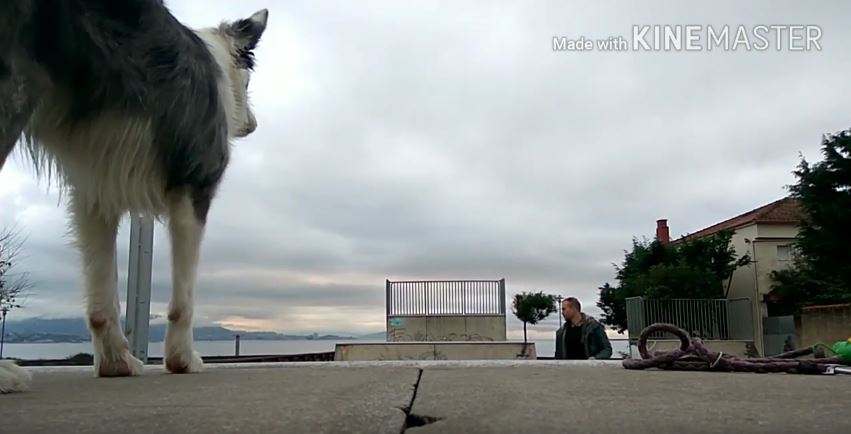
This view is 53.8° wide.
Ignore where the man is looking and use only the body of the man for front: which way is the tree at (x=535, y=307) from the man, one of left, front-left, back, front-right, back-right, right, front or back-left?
back-right

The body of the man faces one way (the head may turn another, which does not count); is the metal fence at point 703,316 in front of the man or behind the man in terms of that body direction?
behind

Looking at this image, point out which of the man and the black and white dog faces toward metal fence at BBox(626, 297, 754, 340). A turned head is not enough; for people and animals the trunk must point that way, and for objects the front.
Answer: the black and white dog

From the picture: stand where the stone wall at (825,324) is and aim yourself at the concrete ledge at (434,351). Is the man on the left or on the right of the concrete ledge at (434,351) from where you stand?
left

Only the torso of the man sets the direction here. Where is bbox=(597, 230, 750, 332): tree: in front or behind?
behind

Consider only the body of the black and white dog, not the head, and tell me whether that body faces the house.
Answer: yes

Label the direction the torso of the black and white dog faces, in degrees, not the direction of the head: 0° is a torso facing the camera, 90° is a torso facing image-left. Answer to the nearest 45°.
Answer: approximately 225°

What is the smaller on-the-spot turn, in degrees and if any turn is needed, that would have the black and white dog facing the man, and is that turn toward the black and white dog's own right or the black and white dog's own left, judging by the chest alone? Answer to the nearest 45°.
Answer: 0° — it already faces them

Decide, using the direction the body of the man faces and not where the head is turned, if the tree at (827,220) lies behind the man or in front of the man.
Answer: behind

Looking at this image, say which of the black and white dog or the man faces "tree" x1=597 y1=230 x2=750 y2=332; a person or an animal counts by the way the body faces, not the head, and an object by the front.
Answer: the black and white dog

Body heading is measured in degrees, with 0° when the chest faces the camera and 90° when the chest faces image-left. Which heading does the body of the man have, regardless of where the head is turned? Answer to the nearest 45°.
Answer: approximately 45°
